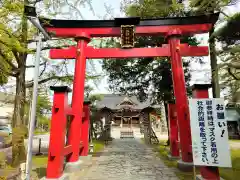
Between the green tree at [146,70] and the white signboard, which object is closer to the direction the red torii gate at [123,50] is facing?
the white signboard

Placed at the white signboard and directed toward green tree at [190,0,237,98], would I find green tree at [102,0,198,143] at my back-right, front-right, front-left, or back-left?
front-left

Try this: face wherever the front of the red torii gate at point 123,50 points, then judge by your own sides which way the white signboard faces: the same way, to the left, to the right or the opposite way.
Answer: the same way

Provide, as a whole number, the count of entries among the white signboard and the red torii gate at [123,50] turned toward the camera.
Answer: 2

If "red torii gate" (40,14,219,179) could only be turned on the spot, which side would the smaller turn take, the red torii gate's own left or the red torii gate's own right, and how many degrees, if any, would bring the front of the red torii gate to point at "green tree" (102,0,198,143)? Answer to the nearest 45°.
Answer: approximately 180°

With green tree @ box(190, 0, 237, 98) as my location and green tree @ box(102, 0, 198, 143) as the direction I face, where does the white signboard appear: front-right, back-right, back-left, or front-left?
back-left

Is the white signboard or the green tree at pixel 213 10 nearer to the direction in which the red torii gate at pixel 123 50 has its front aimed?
the white signboard

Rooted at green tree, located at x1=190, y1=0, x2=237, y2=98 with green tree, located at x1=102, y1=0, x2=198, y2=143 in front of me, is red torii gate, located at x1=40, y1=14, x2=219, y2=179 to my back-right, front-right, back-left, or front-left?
back-left

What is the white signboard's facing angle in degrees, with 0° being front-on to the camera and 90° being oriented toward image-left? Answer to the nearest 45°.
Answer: approximately 0°

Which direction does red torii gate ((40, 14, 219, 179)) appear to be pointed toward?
toward the camera
